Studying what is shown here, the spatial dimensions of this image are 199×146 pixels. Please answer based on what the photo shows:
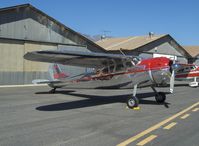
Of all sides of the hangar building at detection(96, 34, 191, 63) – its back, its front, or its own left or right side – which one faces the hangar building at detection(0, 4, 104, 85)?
right

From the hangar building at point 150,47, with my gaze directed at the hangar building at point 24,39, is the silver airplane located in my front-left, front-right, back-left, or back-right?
front-left

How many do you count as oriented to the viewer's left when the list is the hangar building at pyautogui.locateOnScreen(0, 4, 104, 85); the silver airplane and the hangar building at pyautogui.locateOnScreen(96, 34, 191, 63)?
0

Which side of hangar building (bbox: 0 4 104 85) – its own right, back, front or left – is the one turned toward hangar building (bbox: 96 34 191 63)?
left

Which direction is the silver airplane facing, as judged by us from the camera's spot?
facing the viewer and to the right of the viewer

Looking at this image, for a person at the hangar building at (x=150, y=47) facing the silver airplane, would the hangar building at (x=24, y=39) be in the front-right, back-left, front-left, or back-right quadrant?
front-right

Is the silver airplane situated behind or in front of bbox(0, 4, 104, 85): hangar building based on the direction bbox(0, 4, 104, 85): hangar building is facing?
in front

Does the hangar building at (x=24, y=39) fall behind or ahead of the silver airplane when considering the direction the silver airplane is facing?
behind

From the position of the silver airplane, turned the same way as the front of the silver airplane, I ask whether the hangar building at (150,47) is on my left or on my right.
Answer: on my left

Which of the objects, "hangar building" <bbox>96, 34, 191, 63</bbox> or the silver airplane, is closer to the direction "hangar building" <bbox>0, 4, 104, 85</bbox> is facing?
the silver airplane
